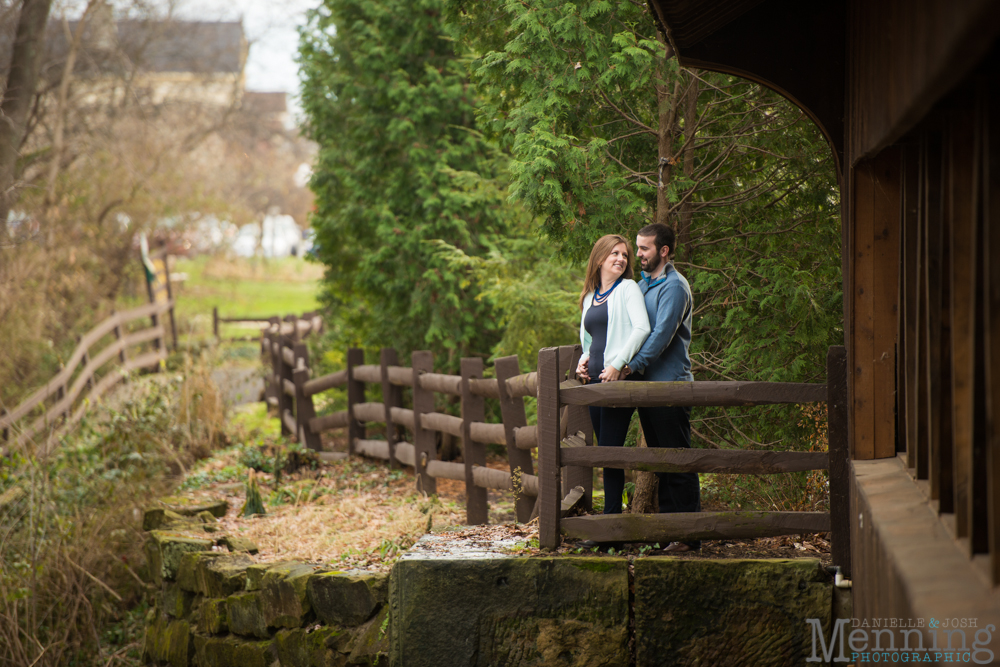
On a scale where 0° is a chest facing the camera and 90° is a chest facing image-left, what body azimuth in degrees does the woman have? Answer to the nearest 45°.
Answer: approximately 45°

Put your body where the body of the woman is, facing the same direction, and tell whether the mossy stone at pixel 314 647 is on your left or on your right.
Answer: on your right

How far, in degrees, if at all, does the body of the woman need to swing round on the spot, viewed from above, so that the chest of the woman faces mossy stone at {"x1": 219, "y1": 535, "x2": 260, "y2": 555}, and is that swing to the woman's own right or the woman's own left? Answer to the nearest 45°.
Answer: approximately 90° to the woman's own right

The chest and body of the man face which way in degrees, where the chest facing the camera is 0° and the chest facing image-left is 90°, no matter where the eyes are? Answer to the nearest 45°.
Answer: approximately 90°

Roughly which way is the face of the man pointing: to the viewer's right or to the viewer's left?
to the viewer's left

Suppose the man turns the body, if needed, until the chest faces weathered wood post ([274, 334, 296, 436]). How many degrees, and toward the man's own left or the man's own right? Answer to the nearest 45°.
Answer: approximately 45° to the man's own right

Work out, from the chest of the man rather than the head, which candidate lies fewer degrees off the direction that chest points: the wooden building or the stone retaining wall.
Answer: the stone retaining wall

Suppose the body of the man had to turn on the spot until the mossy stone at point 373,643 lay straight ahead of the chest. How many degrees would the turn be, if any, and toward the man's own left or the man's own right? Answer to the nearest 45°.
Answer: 0° — they already face it
